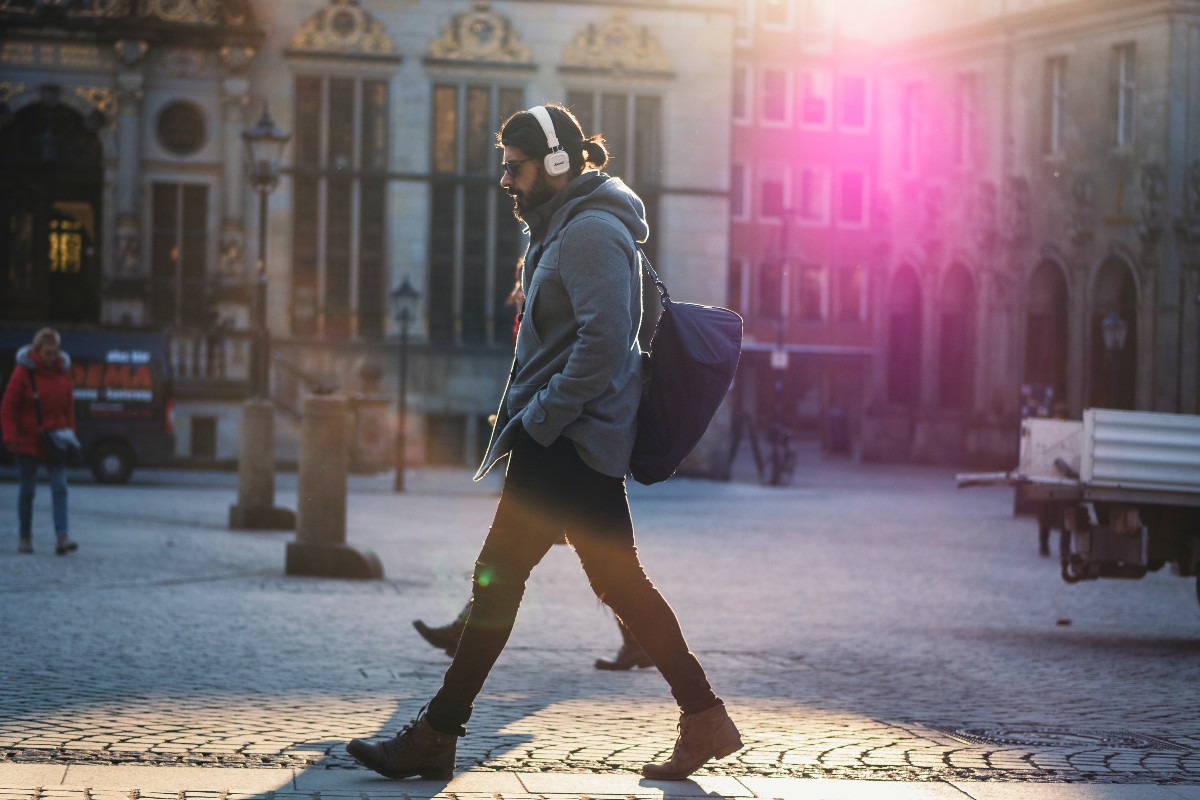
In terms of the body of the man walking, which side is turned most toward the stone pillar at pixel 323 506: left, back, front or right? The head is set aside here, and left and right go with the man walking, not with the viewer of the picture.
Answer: right

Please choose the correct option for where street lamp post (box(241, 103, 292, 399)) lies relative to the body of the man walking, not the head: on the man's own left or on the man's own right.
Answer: on the man's own right

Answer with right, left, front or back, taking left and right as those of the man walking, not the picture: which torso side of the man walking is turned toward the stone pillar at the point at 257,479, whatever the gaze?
right

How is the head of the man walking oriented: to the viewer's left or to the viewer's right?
to the viewer's left

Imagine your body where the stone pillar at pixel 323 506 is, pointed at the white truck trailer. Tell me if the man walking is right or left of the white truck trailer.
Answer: right

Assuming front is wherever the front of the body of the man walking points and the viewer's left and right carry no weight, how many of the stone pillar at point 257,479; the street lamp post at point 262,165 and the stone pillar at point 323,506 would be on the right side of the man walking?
3

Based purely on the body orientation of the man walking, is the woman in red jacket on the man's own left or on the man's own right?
on the man's own right

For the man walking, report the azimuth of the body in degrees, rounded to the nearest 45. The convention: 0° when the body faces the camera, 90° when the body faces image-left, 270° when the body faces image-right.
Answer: approximately 90°

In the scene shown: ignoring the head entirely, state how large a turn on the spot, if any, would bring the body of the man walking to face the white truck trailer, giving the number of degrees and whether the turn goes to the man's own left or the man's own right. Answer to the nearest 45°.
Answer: approximately 135° to the man's own right
